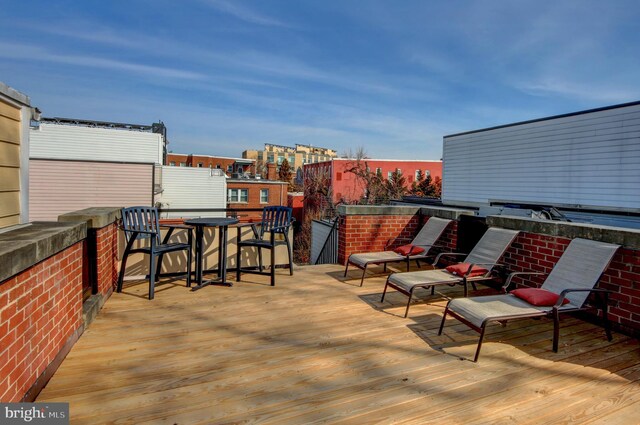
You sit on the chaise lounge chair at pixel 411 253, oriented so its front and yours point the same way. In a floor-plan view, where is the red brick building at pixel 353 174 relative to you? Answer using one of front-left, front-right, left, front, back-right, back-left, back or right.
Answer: back-right

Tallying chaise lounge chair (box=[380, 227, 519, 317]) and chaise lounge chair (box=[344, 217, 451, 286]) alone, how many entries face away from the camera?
0

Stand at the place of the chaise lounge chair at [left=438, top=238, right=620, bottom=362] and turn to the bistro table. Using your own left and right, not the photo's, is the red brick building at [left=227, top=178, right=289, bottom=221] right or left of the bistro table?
right

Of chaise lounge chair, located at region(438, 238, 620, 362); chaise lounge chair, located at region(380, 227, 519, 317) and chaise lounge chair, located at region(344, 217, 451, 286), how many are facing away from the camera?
0

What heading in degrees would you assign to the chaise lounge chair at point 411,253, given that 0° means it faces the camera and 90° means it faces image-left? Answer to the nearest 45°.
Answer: approximately 45°

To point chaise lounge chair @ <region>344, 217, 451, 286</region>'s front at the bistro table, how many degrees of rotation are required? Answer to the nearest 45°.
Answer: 0° — it already faces it

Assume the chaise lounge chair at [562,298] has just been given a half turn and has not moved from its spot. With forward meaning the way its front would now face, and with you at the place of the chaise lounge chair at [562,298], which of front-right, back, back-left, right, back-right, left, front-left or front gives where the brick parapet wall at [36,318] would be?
back

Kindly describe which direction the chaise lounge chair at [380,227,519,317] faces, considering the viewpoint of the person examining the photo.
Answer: facing the viewer and to the left of the viewer

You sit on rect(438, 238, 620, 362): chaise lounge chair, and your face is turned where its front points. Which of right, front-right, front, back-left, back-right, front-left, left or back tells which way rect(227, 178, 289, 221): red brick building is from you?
right

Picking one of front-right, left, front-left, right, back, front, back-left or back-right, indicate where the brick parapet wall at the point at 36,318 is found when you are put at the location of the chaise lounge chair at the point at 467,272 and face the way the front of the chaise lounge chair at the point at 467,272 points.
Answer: front

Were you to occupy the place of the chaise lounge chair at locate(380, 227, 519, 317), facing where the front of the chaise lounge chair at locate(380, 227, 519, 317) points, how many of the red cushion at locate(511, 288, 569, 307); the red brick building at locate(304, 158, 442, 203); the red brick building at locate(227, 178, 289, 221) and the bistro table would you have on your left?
1

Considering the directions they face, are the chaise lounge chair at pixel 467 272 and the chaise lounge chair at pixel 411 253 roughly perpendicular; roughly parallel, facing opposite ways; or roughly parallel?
roughly parallel

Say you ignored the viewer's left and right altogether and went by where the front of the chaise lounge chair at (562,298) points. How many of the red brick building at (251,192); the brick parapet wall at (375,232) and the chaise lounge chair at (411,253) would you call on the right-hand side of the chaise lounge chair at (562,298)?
3

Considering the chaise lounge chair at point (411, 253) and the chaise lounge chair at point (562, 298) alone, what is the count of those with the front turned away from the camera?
0

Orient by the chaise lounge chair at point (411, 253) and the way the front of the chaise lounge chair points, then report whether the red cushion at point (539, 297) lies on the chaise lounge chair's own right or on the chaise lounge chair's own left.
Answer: on the chaise lounge chair's own left

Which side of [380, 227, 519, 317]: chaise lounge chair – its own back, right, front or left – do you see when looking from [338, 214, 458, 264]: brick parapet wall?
right

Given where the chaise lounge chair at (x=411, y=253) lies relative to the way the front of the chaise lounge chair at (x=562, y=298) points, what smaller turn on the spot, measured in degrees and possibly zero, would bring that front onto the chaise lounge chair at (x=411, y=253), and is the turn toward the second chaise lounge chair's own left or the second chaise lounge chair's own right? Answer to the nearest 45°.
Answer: approximately 90° to the second chaise lounge chair's own right

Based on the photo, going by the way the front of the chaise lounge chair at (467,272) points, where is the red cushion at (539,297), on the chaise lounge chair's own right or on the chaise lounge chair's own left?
on the chaise lounge chair's own left
